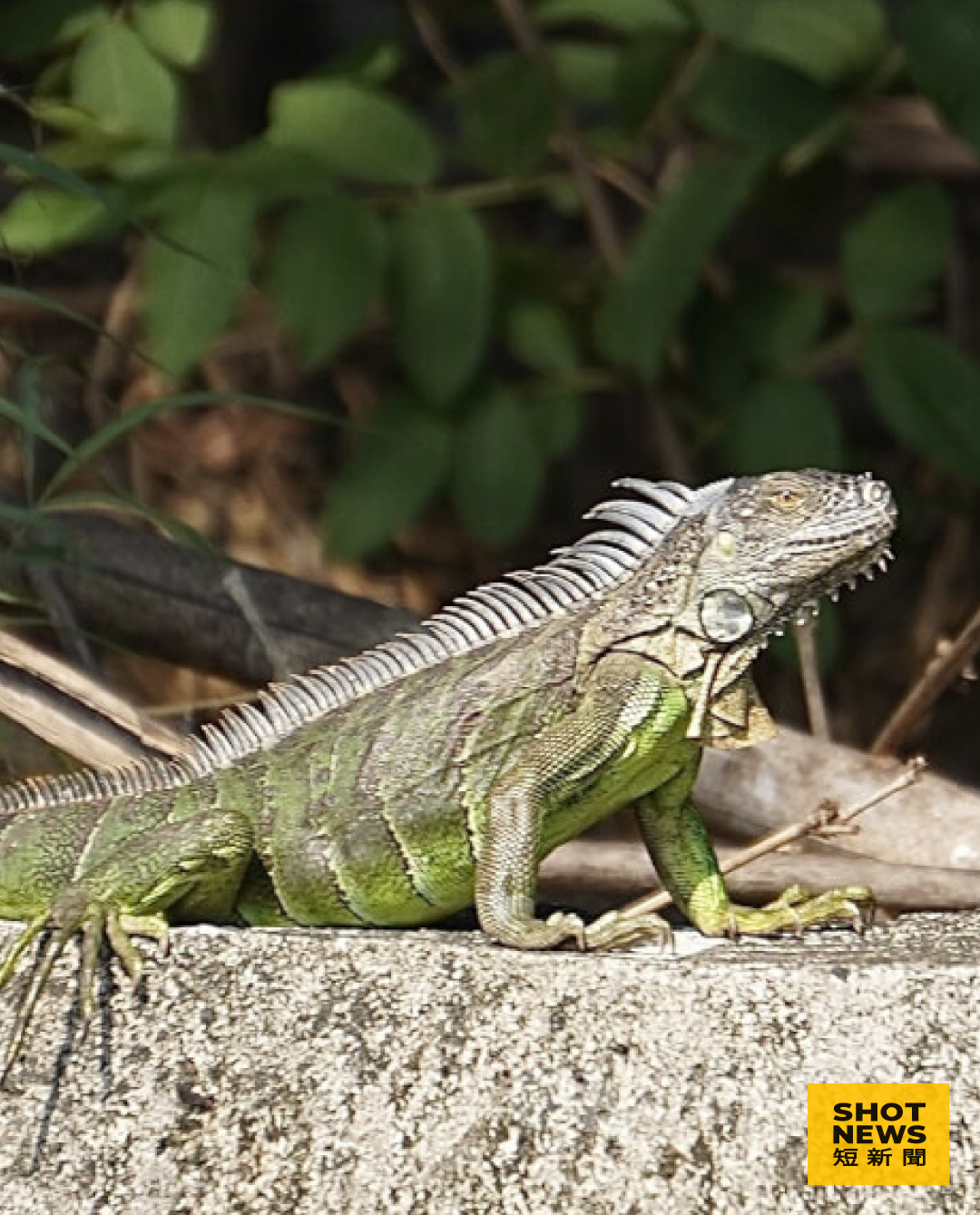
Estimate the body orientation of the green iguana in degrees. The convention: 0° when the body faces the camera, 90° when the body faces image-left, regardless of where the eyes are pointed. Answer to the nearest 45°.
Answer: approximately 270°

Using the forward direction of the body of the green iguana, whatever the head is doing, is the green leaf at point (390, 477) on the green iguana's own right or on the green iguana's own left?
on the green iguana's own left

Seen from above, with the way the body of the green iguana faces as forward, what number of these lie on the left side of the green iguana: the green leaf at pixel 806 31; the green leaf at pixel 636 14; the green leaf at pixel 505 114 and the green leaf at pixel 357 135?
4

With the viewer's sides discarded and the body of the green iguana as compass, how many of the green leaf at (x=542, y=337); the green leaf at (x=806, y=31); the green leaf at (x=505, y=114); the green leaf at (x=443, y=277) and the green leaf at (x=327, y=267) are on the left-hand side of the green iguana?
5

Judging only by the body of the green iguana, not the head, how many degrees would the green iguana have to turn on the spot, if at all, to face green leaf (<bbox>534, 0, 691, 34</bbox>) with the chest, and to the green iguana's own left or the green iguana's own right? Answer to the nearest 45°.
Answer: approximately 90° to the green iguana's own left

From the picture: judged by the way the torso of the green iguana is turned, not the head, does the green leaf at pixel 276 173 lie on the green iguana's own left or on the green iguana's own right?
on the green iguana's own left

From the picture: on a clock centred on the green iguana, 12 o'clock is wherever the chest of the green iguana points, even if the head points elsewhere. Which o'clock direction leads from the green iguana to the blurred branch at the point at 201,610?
The blurred branch is roughly at 8 o'clock from the green iguana.

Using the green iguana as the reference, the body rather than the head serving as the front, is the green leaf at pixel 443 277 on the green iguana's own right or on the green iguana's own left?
on the green iguana's own left

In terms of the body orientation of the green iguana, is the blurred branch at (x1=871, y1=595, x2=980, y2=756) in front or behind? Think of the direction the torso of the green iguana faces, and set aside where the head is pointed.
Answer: in front

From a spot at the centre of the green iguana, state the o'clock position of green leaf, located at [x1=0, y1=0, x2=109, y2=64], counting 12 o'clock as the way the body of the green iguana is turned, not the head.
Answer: The green leaf is roughly at 8 o'clock from the green iguana.

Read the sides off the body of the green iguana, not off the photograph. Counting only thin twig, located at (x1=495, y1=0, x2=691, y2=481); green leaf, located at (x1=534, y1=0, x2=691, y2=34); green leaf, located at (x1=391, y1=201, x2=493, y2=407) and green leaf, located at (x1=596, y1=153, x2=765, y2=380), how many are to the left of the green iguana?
4

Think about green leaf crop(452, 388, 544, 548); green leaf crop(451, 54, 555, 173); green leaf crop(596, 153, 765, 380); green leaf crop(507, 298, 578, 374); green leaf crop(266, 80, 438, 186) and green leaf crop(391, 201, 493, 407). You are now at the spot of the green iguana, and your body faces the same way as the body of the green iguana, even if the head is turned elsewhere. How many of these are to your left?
6

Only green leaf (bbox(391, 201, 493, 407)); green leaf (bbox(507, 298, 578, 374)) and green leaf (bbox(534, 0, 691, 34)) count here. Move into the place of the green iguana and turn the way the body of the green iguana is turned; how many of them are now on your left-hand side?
3

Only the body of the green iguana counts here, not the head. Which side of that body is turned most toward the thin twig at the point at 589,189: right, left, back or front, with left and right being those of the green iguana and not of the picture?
left

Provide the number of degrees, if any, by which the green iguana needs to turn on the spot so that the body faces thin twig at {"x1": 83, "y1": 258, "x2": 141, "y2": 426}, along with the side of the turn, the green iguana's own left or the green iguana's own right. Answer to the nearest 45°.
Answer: approximately 90° to the green iguana's own left
